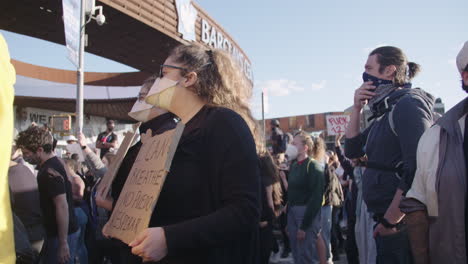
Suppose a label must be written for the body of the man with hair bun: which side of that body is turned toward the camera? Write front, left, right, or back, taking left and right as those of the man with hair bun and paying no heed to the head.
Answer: left

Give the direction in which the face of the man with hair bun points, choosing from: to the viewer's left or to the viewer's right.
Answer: to the viewer's left

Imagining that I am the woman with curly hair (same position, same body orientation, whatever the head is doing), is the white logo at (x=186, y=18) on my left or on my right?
on my right

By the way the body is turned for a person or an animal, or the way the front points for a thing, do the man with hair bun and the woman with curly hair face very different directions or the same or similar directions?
same or similar directions

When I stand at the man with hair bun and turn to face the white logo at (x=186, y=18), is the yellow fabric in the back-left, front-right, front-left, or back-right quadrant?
back-left

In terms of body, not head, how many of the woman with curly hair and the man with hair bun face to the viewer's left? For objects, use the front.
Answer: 2

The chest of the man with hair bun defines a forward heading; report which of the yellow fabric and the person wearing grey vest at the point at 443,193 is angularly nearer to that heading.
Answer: the yellow fabric

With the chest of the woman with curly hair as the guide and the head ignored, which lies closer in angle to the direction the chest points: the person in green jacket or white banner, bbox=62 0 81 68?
the white banner

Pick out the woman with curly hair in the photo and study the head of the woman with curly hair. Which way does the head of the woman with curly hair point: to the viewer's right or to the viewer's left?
to the viewer's left

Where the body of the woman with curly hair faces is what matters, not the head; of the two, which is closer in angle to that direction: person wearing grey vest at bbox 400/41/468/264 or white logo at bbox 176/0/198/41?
the white logo

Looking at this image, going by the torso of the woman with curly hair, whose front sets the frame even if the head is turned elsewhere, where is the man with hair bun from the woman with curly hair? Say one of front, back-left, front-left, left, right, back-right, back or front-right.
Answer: back-right

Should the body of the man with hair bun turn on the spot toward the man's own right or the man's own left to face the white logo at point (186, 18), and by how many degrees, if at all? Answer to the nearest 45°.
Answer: approximately 45° to the man's own right

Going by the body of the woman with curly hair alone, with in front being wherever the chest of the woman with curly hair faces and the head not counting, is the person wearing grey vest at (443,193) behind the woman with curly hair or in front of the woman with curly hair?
behind

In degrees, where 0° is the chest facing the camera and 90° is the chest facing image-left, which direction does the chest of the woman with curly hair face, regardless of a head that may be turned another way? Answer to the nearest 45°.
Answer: approximately 90°

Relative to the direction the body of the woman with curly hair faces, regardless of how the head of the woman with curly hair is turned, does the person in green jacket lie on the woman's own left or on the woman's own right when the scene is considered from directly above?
on the woman's own right
